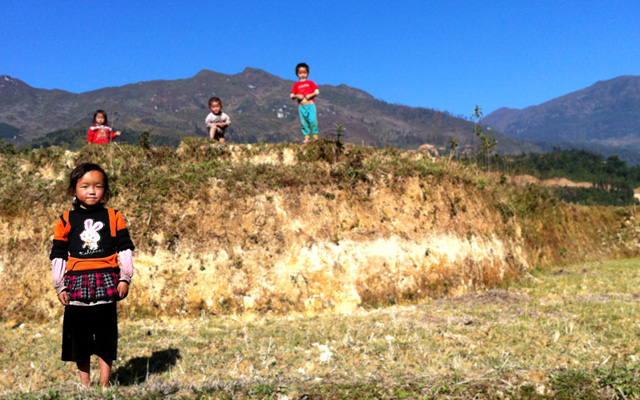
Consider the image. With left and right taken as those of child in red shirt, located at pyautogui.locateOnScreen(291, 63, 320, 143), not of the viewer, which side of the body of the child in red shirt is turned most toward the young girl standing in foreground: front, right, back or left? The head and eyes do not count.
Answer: front

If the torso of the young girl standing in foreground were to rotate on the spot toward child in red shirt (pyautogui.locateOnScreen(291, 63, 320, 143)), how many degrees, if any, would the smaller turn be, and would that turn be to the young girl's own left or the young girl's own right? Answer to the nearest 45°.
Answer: approximately 135° to the young girl's own left

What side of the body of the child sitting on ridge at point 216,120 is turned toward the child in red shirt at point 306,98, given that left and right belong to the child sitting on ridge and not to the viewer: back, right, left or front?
left

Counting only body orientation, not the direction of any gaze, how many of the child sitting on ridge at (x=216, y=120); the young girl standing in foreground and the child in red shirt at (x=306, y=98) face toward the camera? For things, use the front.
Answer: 3

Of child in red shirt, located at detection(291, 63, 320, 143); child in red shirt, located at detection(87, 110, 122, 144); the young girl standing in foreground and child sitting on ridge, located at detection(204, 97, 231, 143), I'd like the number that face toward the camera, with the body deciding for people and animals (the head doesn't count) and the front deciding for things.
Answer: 4

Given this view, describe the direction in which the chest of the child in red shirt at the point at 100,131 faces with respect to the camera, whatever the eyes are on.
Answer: toward the camera

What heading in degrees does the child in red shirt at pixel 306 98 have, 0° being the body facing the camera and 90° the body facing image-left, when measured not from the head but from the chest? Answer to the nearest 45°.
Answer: approximately 0°

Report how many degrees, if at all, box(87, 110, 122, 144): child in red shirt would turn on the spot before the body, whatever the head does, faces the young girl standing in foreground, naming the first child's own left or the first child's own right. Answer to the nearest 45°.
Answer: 0° — they already face them

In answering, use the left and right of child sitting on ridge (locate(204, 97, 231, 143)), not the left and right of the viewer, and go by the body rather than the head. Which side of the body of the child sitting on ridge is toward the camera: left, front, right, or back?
front

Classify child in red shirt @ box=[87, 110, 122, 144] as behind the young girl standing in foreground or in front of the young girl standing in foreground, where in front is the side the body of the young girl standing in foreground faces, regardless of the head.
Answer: behind

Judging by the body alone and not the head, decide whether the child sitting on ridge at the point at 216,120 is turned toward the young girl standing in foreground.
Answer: yes

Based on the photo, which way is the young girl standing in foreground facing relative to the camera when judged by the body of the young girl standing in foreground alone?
toward the camera
